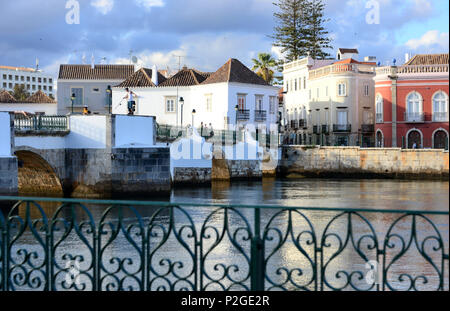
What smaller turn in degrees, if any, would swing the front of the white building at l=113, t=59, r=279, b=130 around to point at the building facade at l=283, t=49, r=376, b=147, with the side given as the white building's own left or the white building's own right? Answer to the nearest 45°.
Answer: approximately 45° to the white building's own left

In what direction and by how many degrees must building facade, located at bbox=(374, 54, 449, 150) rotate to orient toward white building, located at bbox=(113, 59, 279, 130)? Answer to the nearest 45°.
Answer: approximately 90° to its right

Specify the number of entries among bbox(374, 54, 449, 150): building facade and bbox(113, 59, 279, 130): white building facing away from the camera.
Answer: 0

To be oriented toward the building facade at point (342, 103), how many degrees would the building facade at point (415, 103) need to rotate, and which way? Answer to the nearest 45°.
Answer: approximately 135° to its right

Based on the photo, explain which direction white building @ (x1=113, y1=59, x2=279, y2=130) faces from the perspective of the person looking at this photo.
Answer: facing the viewer and to the right of the viewer

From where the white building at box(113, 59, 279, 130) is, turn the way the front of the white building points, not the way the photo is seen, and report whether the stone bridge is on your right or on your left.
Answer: on your right

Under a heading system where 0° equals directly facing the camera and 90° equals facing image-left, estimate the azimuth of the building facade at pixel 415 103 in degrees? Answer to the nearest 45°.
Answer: approximately 0°

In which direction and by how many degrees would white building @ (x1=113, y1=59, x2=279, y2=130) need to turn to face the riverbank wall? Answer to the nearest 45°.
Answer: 0° — it already faces it

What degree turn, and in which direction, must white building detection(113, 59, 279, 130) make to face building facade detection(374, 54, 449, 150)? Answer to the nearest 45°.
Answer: approximately 45° to its left

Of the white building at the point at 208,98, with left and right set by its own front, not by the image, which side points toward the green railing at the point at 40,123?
right
